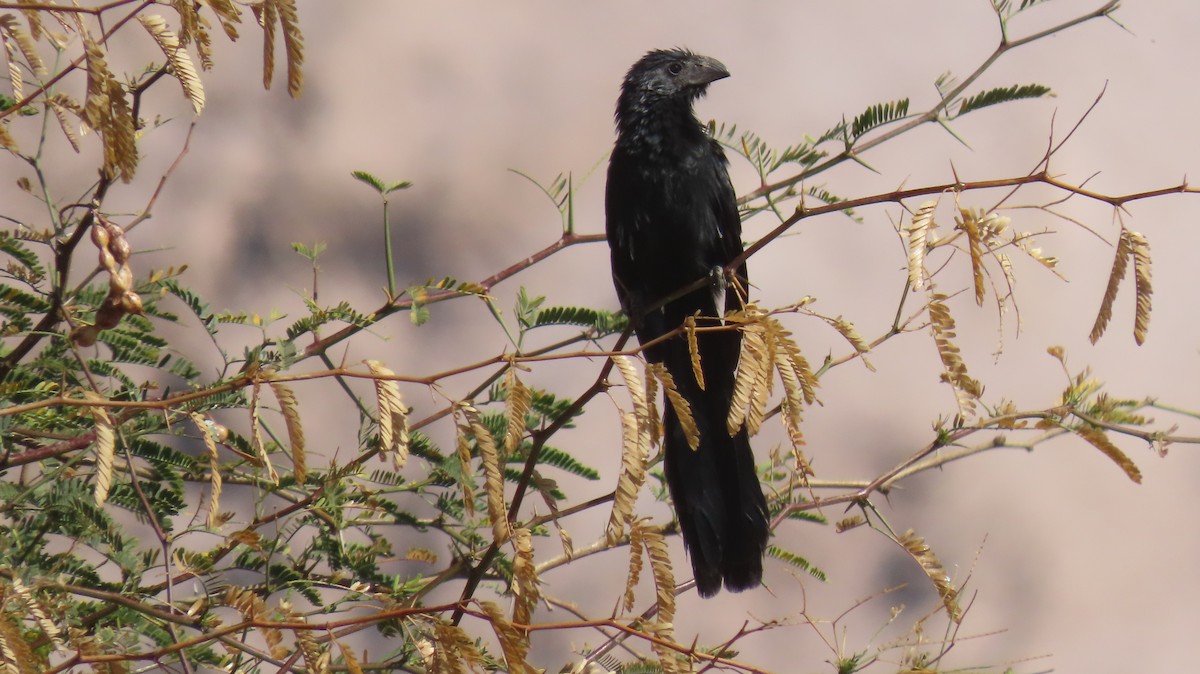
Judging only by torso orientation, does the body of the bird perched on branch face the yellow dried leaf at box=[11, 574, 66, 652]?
no

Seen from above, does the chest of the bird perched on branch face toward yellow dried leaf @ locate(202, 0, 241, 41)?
no
